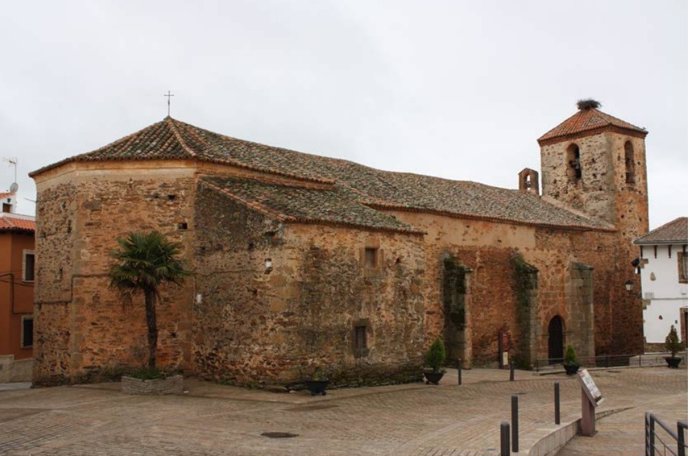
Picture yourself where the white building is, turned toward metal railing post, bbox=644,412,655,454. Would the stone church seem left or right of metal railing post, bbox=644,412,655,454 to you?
right

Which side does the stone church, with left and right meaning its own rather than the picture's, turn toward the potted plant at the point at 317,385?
right

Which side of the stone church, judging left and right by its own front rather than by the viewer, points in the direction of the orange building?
right

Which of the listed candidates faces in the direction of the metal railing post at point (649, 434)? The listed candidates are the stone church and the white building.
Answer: the white building

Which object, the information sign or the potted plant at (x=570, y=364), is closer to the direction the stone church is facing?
the information sign

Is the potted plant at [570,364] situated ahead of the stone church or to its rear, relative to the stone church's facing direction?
ahead

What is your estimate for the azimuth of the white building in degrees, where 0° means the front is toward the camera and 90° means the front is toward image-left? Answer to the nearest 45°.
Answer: approximately 0°

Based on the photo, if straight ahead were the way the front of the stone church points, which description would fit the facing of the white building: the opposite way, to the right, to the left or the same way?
the same way

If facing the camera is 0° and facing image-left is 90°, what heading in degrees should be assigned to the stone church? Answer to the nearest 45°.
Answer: approximately 315°

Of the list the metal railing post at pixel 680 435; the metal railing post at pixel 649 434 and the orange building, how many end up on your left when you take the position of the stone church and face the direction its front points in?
0

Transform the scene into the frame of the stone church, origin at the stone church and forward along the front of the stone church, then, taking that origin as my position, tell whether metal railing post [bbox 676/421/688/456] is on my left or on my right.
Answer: on my right

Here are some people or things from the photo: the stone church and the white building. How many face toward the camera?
2

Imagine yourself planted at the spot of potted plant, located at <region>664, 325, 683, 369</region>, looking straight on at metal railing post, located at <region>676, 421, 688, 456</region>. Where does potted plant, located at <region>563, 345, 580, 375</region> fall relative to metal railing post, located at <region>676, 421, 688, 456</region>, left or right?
right

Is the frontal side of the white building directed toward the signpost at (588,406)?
yes
